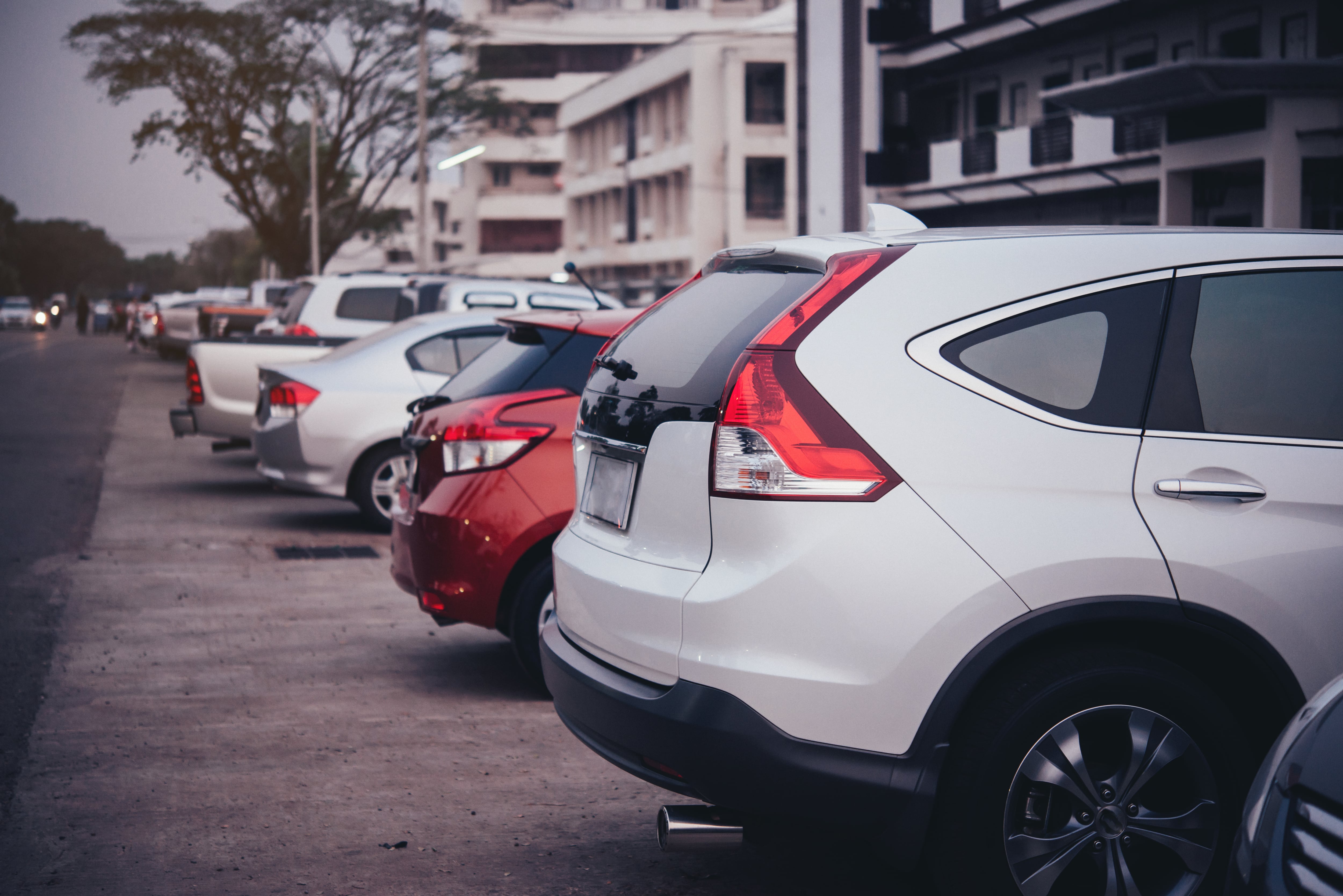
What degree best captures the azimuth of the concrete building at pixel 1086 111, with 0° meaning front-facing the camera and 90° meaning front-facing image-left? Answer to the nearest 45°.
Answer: approximately 45°

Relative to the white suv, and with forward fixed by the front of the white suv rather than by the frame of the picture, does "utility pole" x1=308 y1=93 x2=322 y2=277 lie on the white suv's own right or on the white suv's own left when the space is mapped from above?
on the white suv's own left

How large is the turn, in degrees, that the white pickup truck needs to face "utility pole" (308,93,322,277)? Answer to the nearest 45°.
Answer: approximately 90° to its left

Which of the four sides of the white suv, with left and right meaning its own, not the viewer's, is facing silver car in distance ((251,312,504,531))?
left

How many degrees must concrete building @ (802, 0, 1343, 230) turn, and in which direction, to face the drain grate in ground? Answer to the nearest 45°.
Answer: approximately 45° to its left

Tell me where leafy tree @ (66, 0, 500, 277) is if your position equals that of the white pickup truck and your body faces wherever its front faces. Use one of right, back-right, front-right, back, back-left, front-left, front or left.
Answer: left

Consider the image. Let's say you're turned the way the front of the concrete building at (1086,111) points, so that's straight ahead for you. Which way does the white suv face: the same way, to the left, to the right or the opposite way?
the opposite way

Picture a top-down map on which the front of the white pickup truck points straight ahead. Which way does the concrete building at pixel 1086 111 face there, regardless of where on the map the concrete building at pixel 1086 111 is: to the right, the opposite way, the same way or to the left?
the opposite way

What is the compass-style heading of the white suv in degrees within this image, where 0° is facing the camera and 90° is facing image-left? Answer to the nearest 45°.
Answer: approximately 225°

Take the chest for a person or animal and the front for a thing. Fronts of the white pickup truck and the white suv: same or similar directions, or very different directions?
same or similar directions

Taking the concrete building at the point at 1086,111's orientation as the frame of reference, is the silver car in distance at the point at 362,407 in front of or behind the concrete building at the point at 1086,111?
in front

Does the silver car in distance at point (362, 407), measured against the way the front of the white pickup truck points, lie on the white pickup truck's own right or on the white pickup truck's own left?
on the white pickup truck's own right

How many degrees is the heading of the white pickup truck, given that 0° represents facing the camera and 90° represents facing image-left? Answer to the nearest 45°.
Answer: approximately 270°
